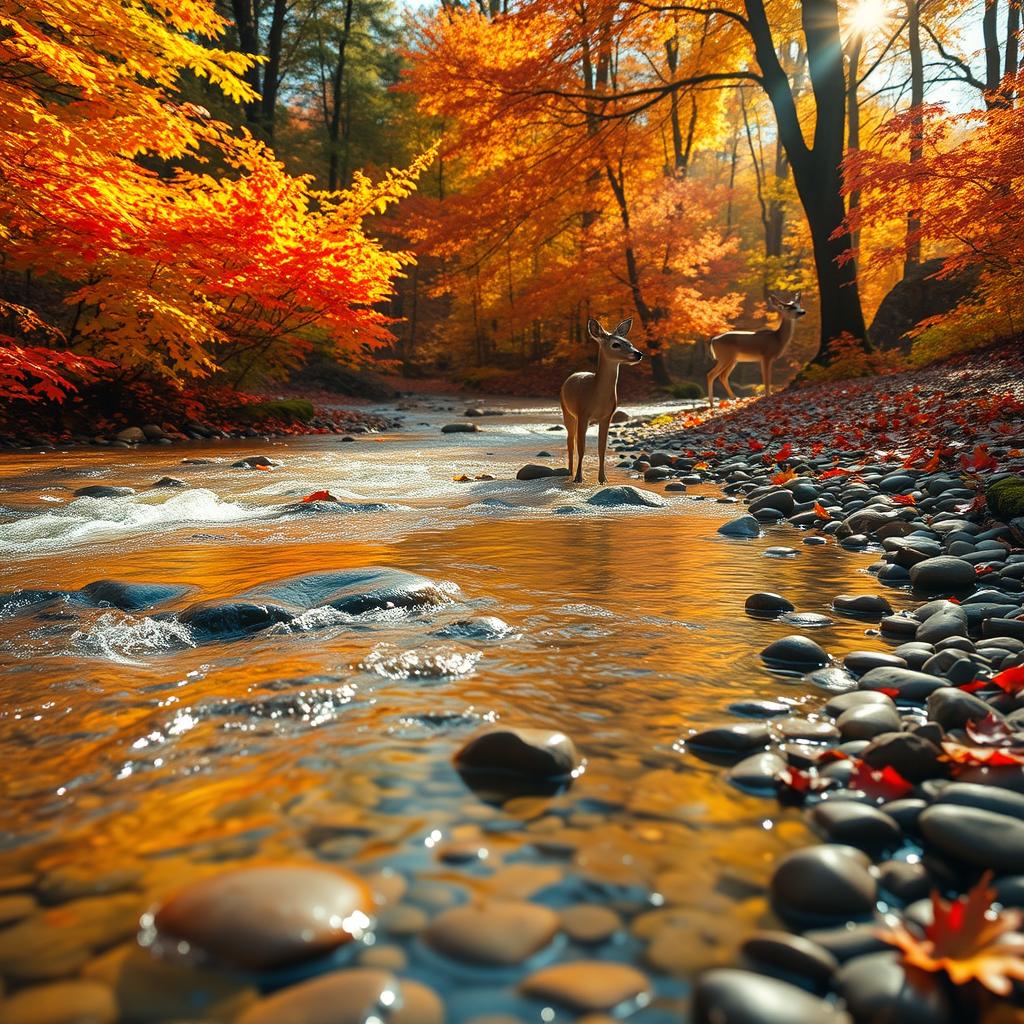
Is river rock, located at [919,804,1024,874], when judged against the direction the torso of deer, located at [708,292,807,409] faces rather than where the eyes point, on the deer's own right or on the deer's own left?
on the deer's own right

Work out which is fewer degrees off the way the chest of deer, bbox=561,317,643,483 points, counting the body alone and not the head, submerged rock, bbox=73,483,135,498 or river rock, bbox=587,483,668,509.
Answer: the river rock

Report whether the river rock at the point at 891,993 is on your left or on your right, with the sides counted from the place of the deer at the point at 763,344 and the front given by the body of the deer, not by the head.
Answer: on your right

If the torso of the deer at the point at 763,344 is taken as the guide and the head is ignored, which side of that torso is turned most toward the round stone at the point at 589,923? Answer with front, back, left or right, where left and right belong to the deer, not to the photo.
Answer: right

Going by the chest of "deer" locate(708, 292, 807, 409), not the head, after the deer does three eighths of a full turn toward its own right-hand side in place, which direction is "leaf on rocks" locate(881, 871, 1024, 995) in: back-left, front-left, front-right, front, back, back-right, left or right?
front-left

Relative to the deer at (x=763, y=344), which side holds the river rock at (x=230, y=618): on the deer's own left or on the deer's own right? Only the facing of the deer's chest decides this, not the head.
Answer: on the deer's own right

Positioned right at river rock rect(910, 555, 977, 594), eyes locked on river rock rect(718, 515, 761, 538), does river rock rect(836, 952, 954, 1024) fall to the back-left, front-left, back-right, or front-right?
back-left

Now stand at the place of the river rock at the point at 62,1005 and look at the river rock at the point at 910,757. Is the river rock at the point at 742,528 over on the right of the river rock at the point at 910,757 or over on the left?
left

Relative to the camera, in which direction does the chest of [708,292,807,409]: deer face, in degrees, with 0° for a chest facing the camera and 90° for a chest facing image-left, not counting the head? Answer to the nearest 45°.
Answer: approximately 270°

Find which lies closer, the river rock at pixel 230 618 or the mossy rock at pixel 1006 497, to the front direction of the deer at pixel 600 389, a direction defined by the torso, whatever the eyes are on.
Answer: the mossy rock

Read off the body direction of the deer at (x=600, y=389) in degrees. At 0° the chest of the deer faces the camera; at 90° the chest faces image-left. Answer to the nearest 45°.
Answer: approximately 315°
